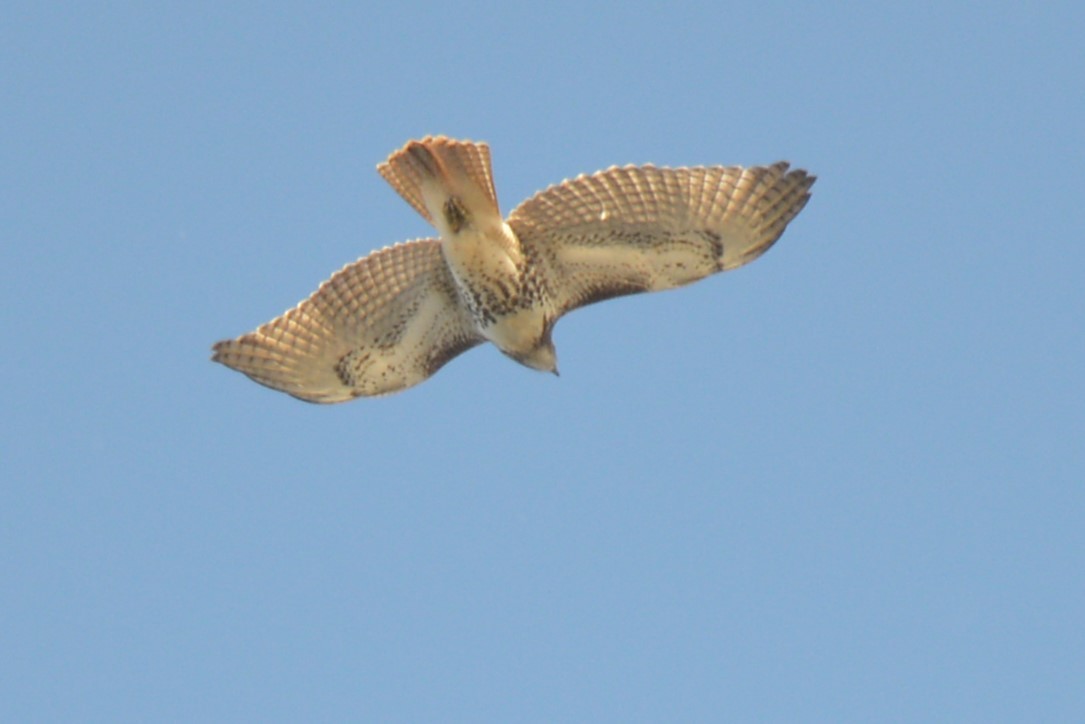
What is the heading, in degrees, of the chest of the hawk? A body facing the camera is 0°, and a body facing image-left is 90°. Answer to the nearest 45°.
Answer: approximately 225°
